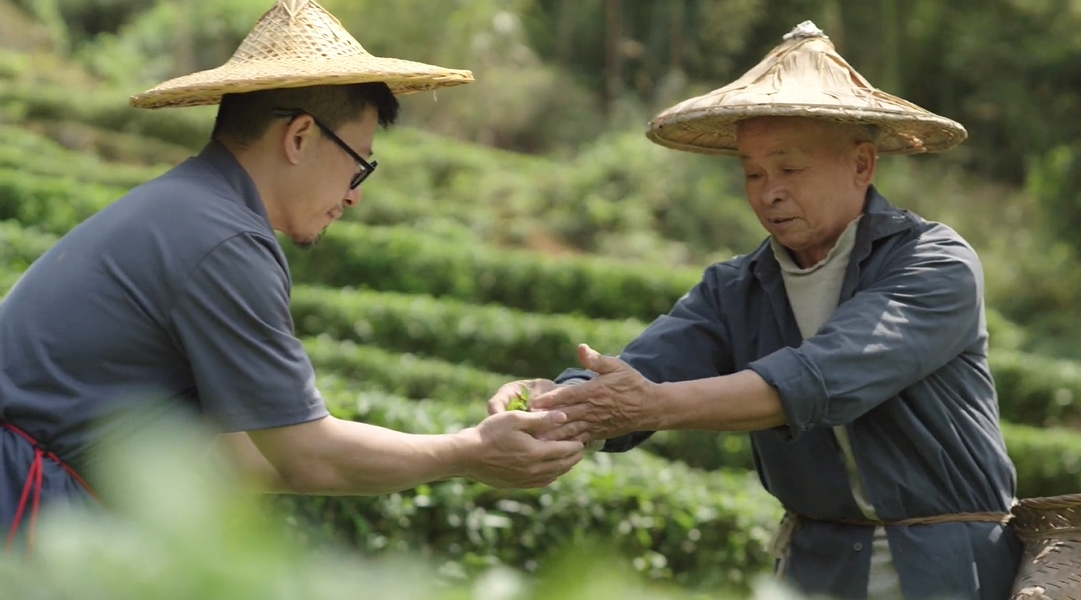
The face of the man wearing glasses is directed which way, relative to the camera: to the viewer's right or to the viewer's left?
to the viewer's right

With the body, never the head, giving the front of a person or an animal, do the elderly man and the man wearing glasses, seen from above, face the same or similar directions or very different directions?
very different directions

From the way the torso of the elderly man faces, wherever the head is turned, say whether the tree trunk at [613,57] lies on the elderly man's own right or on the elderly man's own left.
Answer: on the elderly man's own right

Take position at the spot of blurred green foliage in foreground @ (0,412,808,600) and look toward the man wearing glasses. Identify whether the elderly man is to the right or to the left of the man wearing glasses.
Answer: right

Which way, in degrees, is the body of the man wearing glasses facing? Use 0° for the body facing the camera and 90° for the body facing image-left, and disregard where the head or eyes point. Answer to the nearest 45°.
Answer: approximately 270°

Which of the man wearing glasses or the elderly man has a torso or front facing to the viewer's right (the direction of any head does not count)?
the man wearing glasses

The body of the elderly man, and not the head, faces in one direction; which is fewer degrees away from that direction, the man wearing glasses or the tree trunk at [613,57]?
the man wearing glasses

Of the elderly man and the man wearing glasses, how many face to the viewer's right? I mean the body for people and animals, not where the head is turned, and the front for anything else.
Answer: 1

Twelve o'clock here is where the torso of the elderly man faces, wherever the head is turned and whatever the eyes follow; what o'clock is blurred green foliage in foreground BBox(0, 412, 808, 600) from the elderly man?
The blurred green foliage in foreground is roughly at 11 o'clock from the elderly man.

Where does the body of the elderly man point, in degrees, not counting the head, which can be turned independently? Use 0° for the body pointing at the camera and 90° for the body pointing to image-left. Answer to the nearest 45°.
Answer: approximately 45°

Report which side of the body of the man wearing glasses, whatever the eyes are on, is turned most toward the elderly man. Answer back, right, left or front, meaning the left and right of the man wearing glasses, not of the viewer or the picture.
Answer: front

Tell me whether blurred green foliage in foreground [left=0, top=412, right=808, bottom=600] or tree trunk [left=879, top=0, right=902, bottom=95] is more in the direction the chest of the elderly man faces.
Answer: the blurred green foliage in foreground

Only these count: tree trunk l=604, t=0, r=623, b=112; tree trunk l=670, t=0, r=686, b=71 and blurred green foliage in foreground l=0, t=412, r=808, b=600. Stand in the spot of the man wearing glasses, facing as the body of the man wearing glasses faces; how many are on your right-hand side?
1

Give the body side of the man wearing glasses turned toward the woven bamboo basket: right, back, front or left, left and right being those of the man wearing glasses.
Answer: front
